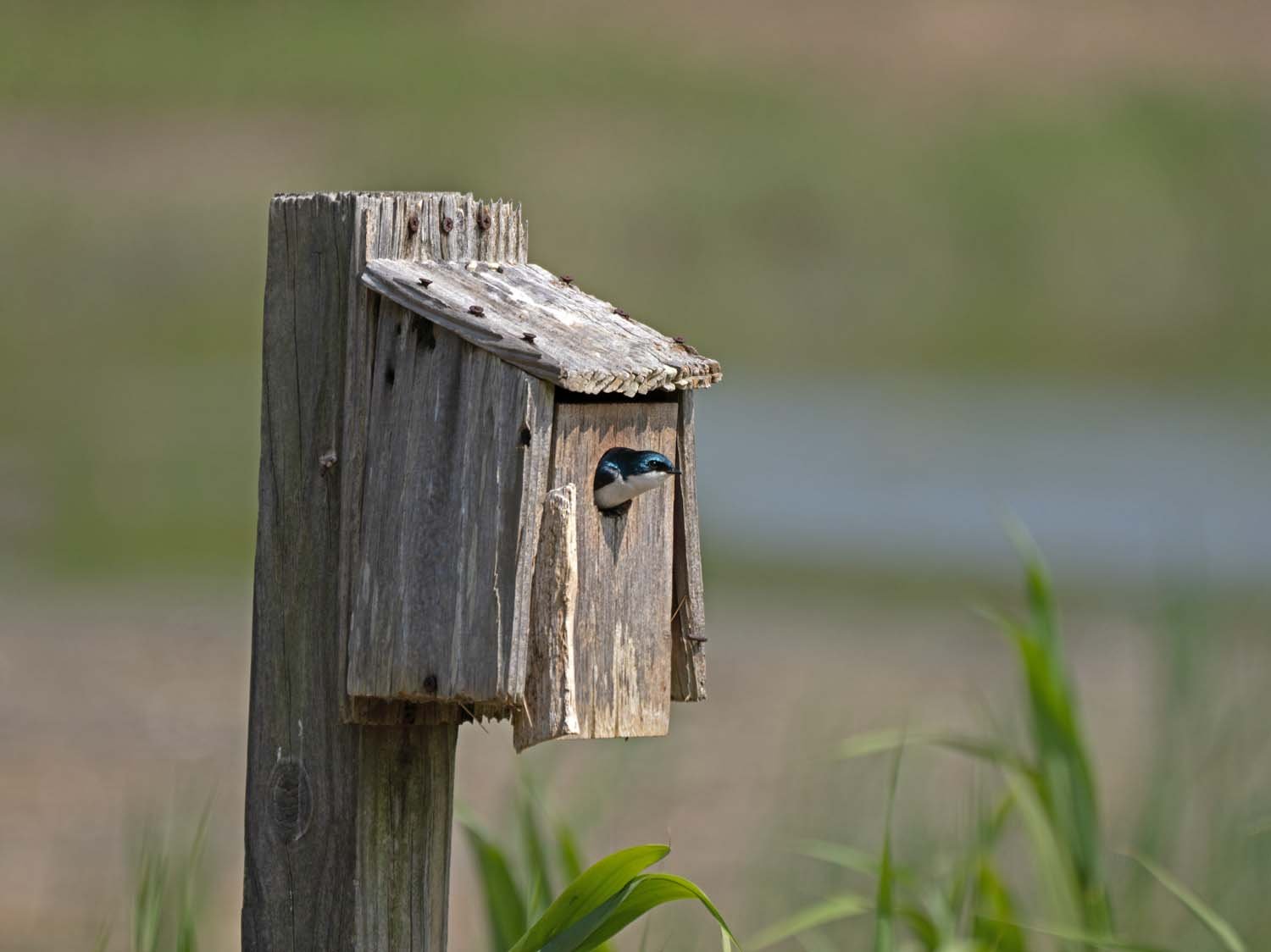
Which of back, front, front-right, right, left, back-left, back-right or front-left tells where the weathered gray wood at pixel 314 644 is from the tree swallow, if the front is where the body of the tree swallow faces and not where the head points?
back-right

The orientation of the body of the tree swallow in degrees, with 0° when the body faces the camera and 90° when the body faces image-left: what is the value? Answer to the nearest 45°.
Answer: approximately 315°

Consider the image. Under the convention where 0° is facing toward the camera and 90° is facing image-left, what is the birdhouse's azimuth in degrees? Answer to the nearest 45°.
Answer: approximately 315°
